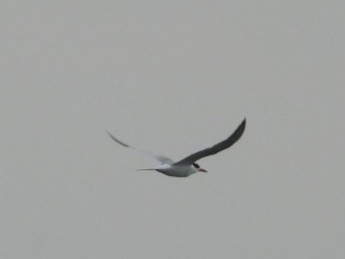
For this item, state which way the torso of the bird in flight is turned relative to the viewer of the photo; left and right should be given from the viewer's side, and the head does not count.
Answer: facing away from the viewer and to the right of the viewer
